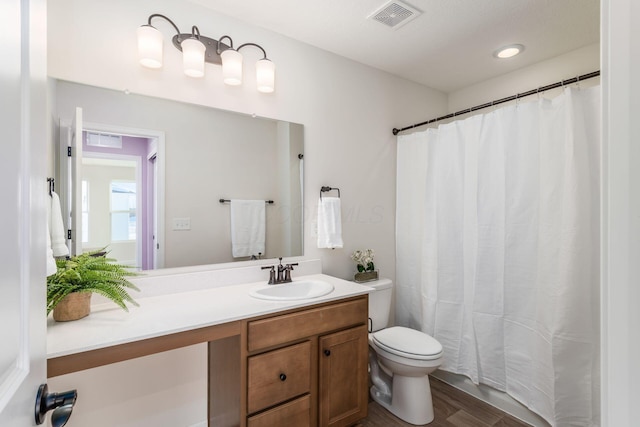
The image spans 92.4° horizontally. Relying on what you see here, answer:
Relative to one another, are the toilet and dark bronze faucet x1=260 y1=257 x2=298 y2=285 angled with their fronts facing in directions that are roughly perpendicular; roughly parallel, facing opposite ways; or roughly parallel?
roughly parallel

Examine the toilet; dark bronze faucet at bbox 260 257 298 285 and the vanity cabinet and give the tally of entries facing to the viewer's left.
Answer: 0

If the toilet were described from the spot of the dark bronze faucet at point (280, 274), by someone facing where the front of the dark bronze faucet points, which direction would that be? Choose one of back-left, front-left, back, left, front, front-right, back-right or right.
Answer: front-left

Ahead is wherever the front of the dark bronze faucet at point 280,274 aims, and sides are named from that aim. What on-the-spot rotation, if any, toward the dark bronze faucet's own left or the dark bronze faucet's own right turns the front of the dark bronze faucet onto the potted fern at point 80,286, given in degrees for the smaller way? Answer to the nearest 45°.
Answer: approximately 90° to the dark bronze faucet's own right

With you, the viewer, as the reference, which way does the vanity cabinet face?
facing the viewer and to the right of the viewer

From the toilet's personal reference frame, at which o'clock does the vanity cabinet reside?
The vanity cabinet is roughly at 3 o'clock from the toilet.

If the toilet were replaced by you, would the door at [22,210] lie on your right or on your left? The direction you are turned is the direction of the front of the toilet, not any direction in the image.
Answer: on your right

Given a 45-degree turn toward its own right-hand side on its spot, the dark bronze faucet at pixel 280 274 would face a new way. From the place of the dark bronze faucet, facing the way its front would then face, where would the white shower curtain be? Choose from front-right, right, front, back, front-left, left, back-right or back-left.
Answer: left

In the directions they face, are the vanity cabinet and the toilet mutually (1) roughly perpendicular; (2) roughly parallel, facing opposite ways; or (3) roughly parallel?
roughly parallel
